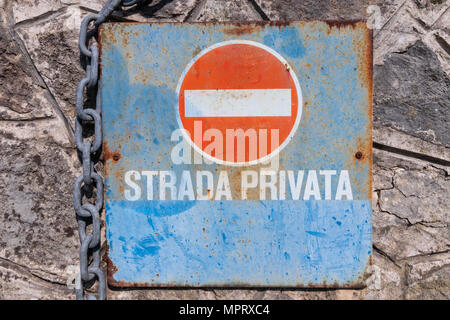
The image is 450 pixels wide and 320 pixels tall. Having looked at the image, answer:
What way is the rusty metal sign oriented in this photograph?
toward the camera
